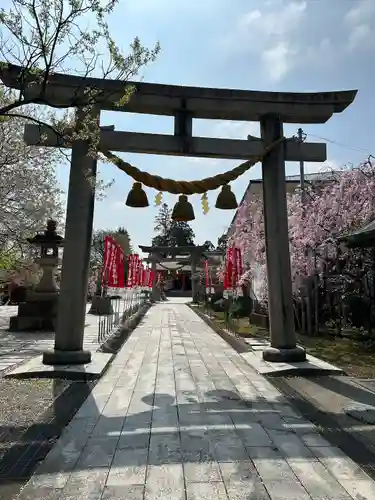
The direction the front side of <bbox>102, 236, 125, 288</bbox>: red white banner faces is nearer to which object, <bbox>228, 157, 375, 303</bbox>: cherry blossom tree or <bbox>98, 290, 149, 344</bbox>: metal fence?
the cherry blossom tree

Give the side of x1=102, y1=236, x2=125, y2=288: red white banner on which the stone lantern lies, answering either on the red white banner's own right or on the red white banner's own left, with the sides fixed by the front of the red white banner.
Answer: on the red white banner's own right

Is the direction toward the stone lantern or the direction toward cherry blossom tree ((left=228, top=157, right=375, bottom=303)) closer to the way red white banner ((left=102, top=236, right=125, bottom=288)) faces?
the cherry blossom tree

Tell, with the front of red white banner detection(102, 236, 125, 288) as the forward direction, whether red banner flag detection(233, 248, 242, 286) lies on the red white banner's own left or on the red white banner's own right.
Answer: on the red white banner's own left
